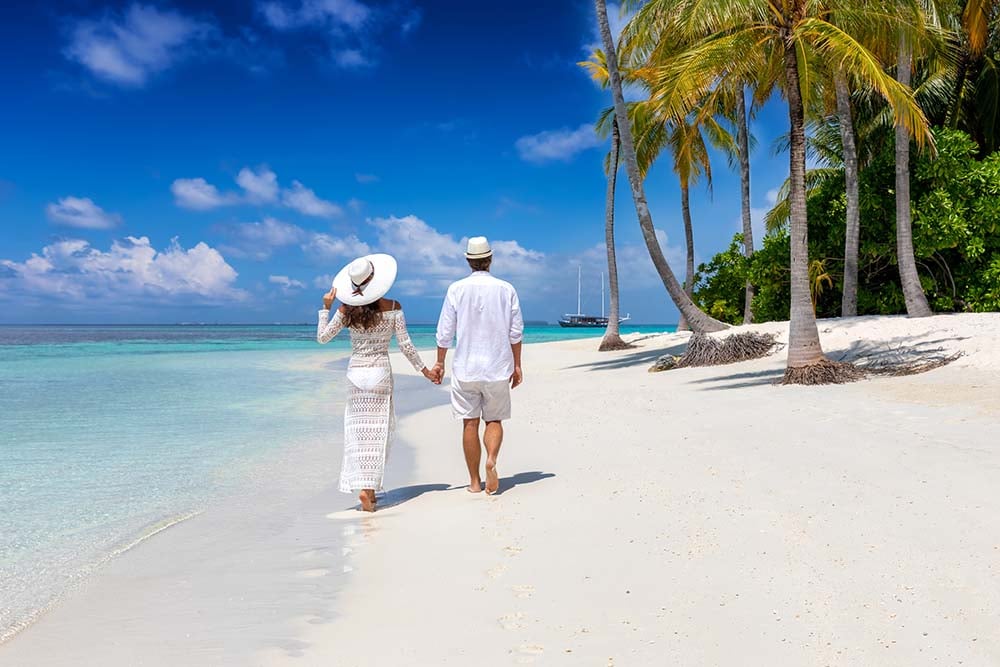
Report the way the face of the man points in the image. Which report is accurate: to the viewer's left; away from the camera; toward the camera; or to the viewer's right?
away from the camera

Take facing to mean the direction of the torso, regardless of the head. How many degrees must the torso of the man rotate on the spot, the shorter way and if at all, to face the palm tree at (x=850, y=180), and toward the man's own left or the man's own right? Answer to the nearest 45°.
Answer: approximately 45° to the man's own right

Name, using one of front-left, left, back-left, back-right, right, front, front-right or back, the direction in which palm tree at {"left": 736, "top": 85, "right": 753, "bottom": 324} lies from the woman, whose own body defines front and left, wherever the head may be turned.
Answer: front-right

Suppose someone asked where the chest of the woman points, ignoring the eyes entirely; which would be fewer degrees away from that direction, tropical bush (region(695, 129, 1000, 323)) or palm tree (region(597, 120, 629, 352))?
the palm tree

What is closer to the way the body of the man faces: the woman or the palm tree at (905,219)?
the palm tree

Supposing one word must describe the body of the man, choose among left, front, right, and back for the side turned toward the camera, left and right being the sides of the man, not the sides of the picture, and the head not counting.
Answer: back

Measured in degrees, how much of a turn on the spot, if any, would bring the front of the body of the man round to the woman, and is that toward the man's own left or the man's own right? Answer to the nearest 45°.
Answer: approximately 90° to the man's own left

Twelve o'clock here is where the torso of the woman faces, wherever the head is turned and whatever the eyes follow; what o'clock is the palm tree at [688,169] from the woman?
The palm tree is roughly at 1 o'clock from the woman.

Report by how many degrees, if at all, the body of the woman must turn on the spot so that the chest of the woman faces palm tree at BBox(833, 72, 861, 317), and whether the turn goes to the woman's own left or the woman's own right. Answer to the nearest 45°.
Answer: approximately 45° to the woman's own right

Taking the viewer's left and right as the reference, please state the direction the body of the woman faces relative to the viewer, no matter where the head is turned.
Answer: facing away from the viewer

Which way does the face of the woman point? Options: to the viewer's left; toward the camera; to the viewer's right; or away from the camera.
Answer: away from the camera
